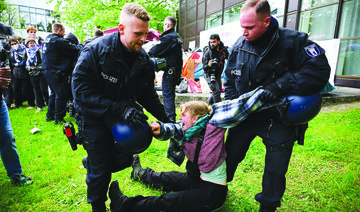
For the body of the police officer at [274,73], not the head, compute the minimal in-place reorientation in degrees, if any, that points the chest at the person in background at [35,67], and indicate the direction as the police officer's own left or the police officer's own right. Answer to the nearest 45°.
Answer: approximately 45° to the police officer's own right

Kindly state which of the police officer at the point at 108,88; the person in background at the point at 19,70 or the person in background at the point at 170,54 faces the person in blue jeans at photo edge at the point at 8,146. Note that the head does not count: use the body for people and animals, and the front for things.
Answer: the person in background at the point at 19,70

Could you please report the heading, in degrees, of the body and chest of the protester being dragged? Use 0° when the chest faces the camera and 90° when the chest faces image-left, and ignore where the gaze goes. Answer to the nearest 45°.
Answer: approximately 90°

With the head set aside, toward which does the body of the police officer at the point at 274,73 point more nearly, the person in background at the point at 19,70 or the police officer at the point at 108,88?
the police officer

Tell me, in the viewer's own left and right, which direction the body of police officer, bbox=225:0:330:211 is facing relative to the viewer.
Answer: facing the viewer and to the left of the viewer

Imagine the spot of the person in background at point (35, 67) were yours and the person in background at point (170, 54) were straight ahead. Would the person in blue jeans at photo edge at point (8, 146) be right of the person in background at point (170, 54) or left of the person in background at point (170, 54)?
right

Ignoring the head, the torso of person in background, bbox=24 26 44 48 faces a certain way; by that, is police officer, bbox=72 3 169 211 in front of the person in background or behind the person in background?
in front

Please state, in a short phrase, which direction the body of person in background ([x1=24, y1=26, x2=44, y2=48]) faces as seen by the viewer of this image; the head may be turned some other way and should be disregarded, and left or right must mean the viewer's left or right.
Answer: facing the viewer

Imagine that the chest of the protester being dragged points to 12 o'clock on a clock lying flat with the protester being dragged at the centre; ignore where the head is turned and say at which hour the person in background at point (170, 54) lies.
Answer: The person in background is roughly at 3 o'clock from the protester being dragged.
